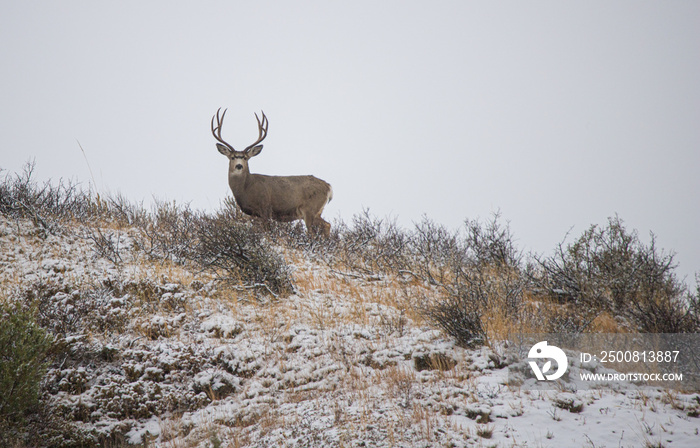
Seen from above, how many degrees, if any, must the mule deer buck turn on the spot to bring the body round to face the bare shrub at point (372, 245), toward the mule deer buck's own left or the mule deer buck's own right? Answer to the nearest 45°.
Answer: approximately 135° to the mule deer buck's own left

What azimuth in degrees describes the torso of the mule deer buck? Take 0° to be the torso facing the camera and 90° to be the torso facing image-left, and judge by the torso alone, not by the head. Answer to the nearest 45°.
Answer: approximately 90°

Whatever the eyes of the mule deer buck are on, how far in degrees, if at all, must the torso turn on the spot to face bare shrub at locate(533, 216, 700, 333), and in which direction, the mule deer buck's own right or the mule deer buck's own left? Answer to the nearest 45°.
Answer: approximately 135° to the mule deer buck's own left

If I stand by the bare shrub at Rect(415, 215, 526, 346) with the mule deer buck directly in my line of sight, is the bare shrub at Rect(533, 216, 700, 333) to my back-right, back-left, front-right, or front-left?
back-right

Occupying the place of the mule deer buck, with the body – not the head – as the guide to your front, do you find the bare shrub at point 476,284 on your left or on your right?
on your left

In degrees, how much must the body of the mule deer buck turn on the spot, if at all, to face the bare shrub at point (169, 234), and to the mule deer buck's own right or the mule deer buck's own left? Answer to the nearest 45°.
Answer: approximately 45° to the mule deer buck's own left

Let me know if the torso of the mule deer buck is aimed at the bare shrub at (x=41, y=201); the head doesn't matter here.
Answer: yes
